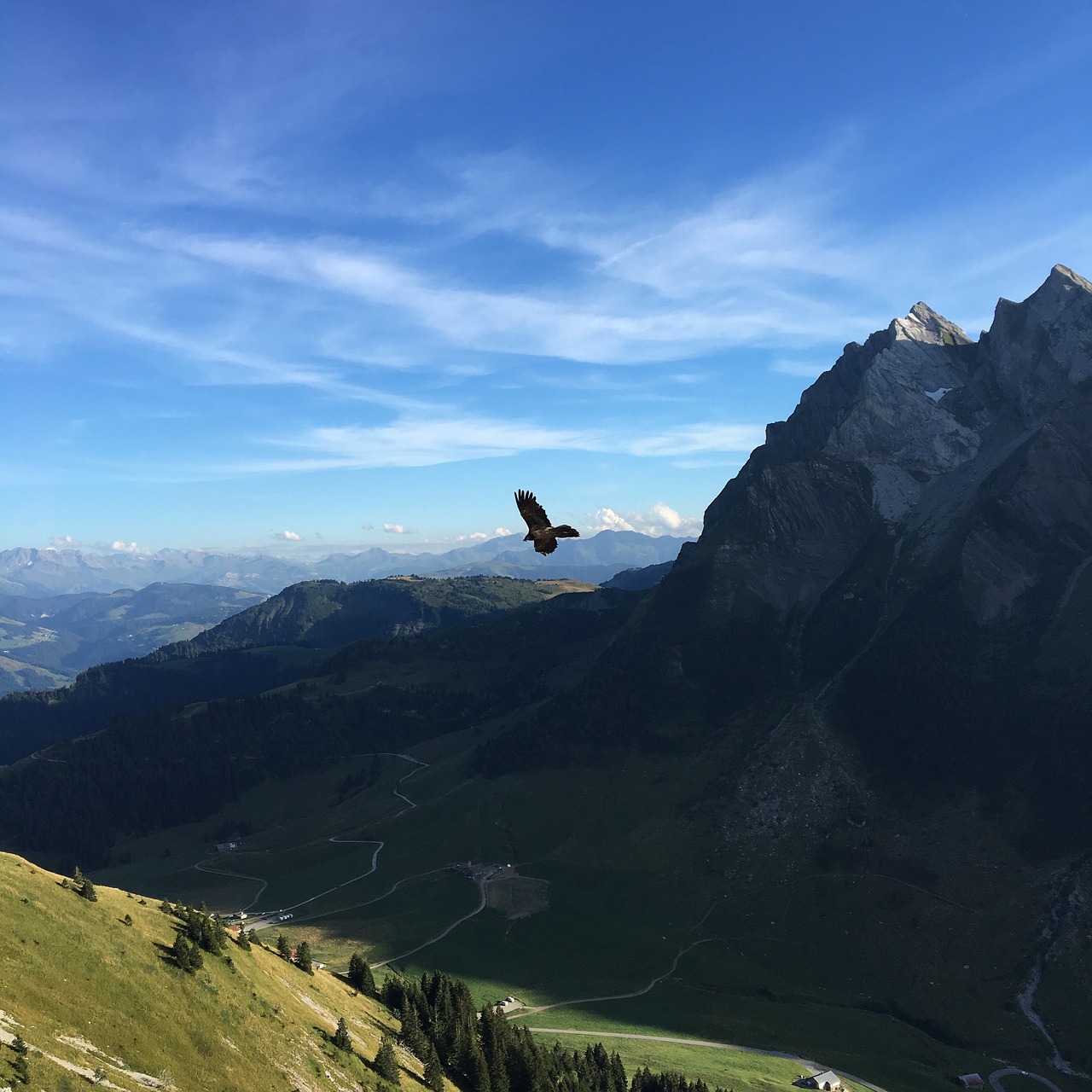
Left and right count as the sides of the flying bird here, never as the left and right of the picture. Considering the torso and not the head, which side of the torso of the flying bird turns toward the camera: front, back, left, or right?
left
